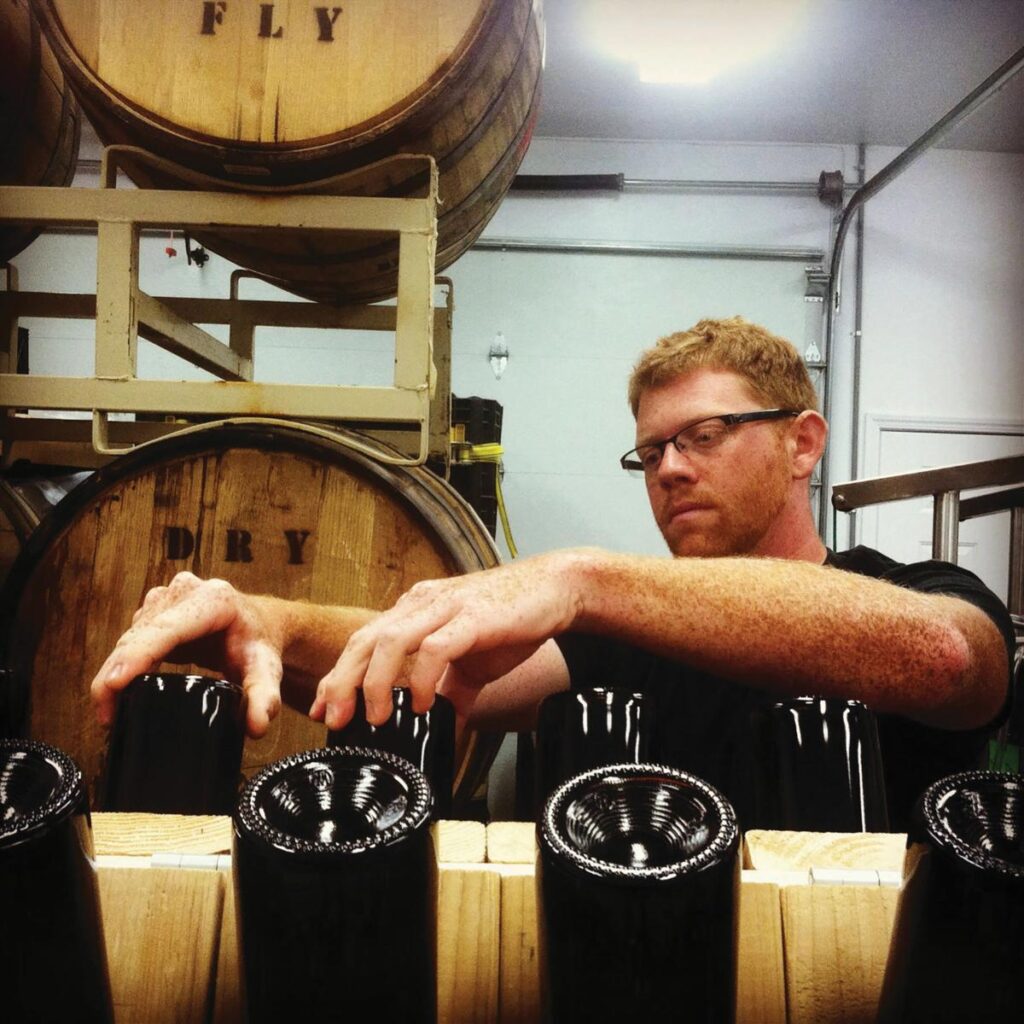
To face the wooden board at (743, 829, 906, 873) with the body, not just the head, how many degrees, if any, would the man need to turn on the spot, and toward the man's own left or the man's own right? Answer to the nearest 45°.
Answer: approximately 45° to the man's own left

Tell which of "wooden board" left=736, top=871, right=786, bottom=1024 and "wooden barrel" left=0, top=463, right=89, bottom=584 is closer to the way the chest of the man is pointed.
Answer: the wooden board

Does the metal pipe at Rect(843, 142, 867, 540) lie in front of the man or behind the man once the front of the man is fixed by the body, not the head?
behind

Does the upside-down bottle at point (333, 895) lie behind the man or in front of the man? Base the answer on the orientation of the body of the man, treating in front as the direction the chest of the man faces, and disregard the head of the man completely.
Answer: in front

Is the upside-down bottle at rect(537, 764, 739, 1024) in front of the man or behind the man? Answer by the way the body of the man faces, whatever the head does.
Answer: in front

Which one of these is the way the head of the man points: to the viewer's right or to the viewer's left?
to the viewer's left

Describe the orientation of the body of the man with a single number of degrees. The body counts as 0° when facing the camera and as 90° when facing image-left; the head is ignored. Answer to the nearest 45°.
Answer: approximately 45°

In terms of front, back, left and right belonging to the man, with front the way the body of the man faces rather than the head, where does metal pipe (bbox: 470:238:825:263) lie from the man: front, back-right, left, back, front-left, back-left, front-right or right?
back-right

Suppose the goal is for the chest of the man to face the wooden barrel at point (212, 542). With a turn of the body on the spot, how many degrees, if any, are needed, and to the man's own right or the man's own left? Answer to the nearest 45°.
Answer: approximately 90° to the man's own right

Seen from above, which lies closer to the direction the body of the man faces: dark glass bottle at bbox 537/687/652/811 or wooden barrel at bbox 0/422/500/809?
the dark glass bottle
